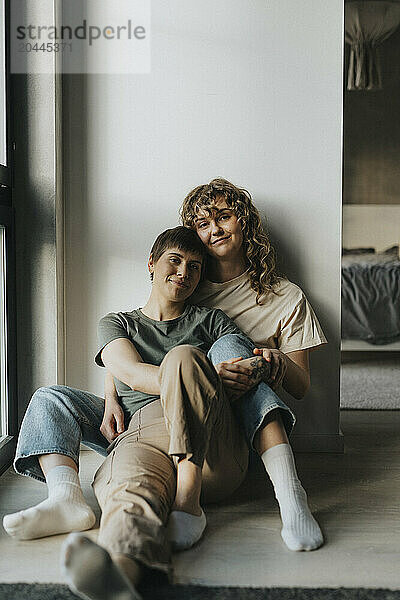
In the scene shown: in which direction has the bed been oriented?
toward the camera

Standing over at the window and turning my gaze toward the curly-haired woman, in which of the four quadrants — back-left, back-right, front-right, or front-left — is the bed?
front-left

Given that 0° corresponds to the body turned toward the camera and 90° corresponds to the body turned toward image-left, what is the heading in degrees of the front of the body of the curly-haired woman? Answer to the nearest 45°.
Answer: approximately 0°

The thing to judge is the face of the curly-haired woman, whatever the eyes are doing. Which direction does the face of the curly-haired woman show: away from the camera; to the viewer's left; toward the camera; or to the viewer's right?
toward the camera

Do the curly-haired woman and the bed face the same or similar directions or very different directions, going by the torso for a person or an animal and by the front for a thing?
same or similar directions

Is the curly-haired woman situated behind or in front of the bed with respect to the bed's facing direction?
in front

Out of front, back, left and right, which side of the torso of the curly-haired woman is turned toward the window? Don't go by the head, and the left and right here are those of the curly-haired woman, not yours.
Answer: right

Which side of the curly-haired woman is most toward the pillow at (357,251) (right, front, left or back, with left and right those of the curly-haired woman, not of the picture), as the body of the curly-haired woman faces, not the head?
back

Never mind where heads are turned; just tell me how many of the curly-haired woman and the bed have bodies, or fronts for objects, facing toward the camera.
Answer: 2
